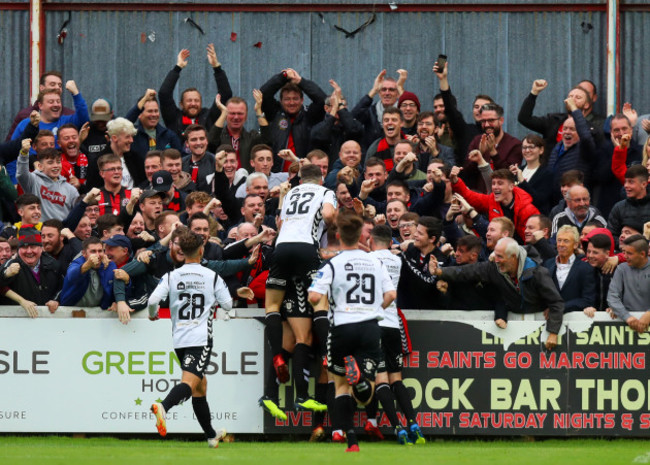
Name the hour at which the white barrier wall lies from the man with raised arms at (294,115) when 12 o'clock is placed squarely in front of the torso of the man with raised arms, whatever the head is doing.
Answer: The white barrier wall is roughly at 1 o'clock from the man with raised arms.

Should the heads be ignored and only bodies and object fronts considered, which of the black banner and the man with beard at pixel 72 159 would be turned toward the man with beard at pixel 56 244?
the man with beard at pixel 72 159

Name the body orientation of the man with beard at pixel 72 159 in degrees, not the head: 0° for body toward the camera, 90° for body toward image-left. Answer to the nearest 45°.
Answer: approximately 0°

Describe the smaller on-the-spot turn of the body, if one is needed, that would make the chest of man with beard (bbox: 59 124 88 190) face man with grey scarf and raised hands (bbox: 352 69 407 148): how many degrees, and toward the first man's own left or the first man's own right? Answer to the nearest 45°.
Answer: approximately 90° to the first man's own left

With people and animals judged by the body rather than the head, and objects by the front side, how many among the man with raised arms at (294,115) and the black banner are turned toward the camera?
2

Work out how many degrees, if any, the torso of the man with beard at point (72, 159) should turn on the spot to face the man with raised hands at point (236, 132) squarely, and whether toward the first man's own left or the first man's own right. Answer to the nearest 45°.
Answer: approximately 90° to the first man's own left

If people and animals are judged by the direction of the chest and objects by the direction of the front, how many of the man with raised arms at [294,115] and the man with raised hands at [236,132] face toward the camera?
2

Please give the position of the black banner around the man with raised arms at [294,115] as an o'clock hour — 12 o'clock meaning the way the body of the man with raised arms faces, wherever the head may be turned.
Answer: The black banner is roughly at 11 o'clock from the man with raised arms.

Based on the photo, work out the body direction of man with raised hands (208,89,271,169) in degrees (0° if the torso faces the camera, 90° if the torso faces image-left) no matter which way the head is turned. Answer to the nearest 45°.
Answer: approximately 0°
